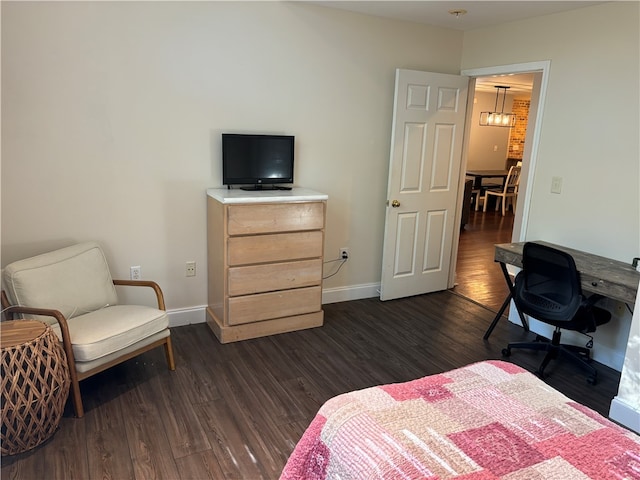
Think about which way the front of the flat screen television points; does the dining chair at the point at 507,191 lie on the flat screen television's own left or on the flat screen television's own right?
on the flat screen television's own left

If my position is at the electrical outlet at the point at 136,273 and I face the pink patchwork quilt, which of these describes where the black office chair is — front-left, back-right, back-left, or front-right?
front-left

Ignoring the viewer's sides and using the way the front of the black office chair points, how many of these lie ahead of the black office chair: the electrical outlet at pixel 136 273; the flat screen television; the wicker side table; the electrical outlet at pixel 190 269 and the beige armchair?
0

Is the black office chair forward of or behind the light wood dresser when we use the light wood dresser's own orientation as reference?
forward

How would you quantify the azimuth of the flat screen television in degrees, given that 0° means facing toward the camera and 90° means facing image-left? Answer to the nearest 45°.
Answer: approximately 315°

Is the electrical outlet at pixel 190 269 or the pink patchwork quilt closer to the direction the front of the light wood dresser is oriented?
the pink patchwork quilt

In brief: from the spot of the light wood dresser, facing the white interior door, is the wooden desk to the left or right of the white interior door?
right

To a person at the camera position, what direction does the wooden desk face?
facing the viewer and to the left of the viewer

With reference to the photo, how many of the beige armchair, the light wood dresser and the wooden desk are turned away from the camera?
0

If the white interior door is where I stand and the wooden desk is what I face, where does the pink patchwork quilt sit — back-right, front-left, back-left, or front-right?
front-right

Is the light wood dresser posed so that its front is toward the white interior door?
no

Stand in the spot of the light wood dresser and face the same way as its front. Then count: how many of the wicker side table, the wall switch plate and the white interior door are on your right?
1

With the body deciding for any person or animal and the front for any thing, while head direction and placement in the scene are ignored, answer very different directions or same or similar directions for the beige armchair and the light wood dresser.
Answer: same or similar directions

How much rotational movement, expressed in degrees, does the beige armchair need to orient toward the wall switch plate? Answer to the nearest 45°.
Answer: approximately 45° to its left

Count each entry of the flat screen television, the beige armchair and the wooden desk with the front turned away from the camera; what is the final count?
0

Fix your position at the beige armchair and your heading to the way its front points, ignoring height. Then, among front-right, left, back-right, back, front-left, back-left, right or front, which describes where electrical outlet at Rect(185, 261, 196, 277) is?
left

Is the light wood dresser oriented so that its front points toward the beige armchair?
no

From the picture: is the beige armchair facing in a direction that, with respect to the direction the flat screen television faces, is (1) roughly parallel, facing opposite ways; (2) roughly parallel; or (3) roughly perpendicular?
roughly parallel

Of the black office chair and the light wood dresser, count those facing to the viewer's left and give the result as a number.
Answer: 0

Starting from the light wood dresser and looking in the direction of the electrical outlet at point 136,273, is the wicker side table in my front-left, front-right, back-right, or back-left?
front-left
